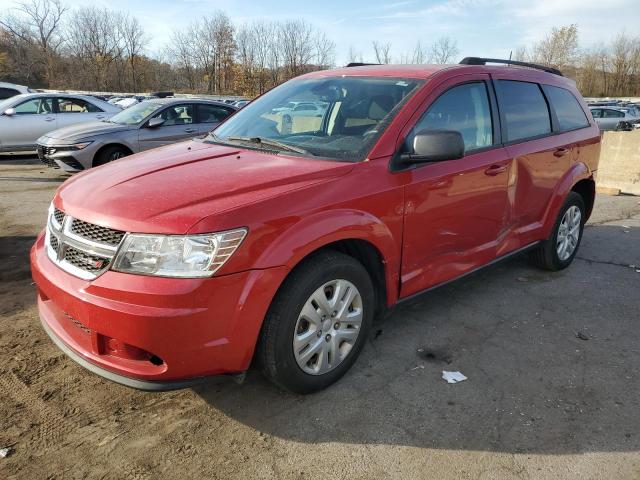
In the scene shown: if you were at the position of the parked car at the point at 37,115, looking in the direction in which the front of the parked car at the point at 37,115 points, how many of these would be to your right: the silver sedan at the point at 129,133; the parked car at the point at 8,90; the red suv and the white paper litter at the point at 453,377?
1

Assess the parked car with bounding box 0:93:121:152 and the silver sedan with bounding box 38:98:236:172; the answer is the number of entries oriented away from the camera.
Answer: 0

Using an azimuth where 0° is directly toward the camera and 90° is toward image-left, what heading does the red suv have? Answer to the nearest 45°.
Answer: approximately 45°

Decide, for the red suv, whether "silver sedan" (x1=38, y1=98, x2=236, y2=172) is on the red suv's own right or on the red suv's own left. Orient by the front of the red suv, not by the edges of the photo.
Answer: on the red suv's own right

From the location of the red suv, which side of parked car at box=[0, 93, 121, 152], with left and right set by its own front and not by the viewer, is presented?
left

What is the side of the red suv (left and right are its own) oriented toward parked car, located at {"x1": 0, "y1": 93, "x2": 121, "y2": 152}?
right

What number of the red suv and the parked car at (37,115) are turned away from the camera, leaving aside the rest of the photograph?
0

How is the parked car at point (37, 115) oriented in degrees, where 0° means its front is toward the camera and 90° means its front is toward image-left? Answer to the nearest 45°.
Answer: approximately 90°

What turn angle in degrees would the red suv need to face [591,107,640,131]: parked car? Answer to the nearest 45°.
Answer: approximately 180°
